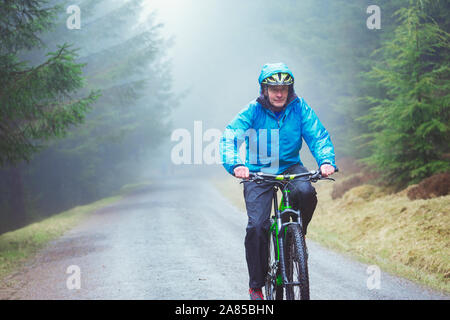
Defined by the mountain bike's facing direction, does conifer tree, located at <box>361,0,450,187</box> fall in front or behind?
behind

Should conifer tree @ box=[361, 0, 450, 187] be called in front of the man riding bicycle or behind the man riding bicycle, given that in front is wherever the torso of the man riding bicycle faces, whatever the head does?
behind

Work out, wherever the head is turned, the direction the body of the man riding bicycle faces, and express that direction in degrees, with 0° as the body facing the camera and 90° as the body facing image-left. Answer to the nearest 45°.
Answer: approximately 0°
